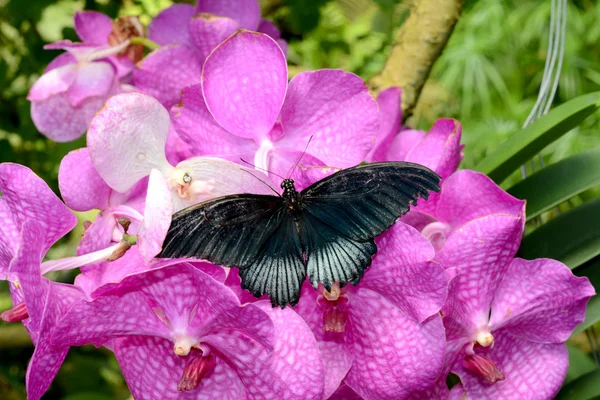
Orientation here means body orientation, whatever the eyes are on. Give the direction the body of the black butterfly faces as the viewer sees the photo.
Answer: away from the camera
